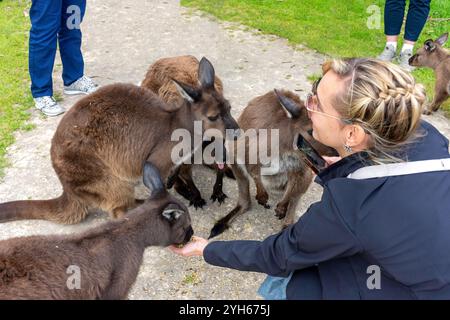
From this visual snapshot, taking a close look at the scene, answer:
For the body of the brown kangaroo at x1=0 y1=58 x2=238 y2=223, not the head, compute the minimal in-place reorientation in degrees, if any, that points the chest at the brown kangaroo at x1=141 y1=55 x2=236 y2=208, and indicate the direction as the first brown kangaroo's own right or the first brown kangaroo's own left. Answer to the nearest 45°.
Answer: approximately 45° to the first brown kangaroo's own left

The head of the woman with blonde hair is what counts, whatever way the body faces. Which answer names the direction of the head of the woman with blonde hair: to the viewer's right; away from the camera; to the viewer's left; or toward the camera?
to the viewer's left

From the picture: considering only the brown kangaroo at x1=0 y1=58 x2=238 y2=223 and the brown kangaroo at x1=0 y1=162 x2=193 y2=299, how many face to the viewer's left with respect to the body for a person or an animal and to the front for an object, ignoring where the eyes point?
0

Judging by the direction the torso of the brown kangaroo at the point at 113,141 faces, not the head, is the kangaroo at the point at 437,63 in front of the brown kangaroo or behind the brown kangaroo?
in front

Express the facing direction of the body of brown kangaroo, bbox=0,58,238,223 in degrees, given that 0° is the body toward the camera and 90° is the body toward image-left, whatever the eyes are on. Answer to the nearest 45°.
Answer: approximately 270°

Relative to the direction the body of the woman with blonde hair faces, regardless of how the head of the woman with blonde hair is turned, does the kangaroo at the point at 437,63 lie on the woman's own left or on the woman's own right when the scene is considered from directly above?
on the woman's own right

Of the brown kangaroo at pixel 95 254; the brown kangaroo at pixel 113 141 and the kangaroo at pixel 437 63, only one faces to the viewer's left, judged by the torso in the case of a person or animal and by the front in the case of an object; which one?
the kangaroo

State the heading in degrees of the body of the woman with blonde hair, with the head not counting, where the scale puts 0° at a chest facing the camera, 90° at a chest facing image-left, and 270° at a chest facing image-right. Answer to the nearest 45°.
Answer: approximately 135°

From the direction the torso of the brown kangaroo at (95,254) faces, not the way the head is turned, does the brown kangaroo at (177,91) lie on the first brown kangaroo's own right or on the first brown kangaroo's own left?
on the first brown kangaroo's own left

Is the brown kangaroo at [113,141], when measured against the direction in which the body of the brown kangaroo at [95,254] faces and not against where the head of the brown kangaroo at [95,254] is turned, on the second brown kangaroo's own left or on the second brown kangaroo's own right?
on the second brown kangaroo's own left

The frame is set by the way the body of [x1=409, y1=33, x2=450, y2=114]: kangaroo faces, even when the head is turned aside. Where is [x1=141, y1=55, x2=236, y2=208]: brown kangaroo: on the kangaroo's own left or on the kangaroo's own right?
on the kangaroo's own left

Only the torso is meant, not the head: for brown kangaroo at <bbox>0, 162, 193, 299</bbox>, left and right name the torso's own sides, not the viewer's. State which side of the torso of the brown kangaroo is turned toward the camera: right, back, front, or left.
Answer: right

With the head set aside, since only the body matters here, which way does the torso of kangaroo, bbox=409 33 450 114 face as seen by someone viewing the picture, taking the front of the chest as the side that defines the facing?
to the viewer's left
